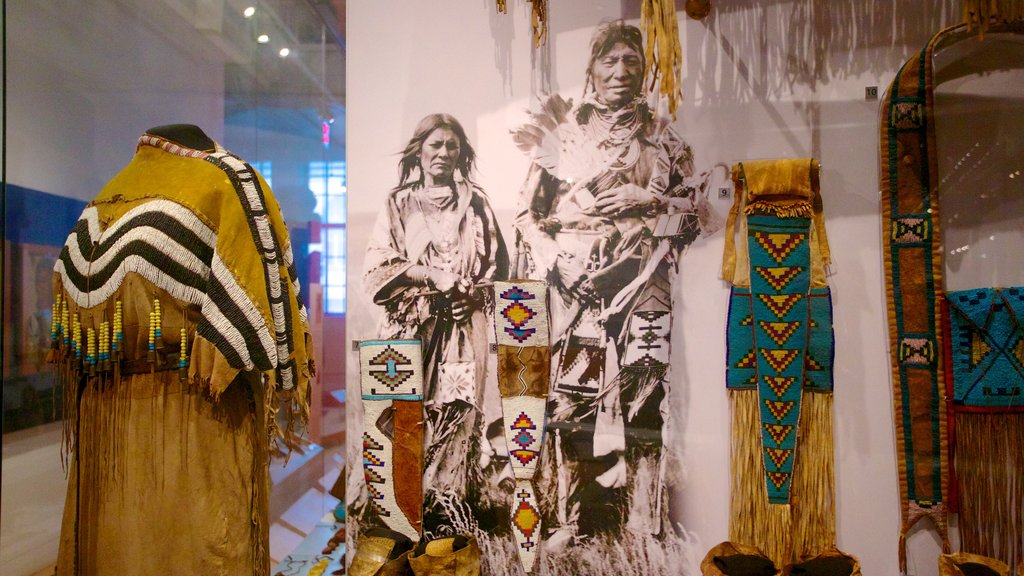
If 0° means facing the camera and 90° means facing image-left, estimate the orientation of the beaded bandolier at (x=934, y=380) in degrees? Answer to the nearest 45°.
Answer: approximately 0°

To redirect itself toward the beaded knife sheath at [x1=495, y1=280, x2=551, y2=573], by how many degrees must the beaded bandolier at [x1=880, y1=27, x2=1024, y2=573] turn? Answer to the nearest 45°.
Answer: approximately 45° to its right
